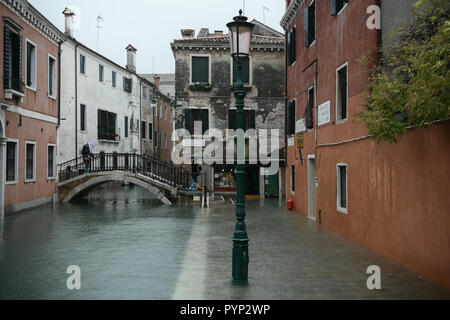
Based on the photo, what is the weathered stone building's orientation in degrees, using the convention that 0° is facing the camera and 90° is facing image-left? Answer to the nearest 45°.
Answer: approximately 0°

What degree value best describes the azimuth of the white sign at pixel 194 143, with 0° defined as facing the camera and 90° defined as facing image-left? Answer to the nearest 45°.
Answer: approximately 0°

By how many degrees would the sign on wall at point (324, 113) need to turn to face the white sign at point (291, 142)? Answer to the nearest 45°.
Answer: approximately 135° to its right

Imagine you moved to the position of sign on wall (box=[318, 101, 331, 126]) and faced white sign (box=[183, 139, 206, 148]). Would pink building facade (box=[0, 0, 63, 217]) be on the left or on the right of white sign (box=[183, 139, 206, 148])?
left
